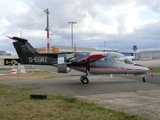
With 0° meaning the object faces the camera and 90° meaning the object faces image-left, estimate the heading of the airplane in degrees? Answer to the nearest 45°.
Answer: approximately 270°
